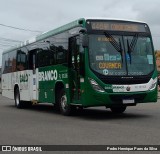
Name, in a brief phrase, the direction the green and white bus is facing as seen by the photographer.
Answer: facing the viewer and to the right of the viewer
